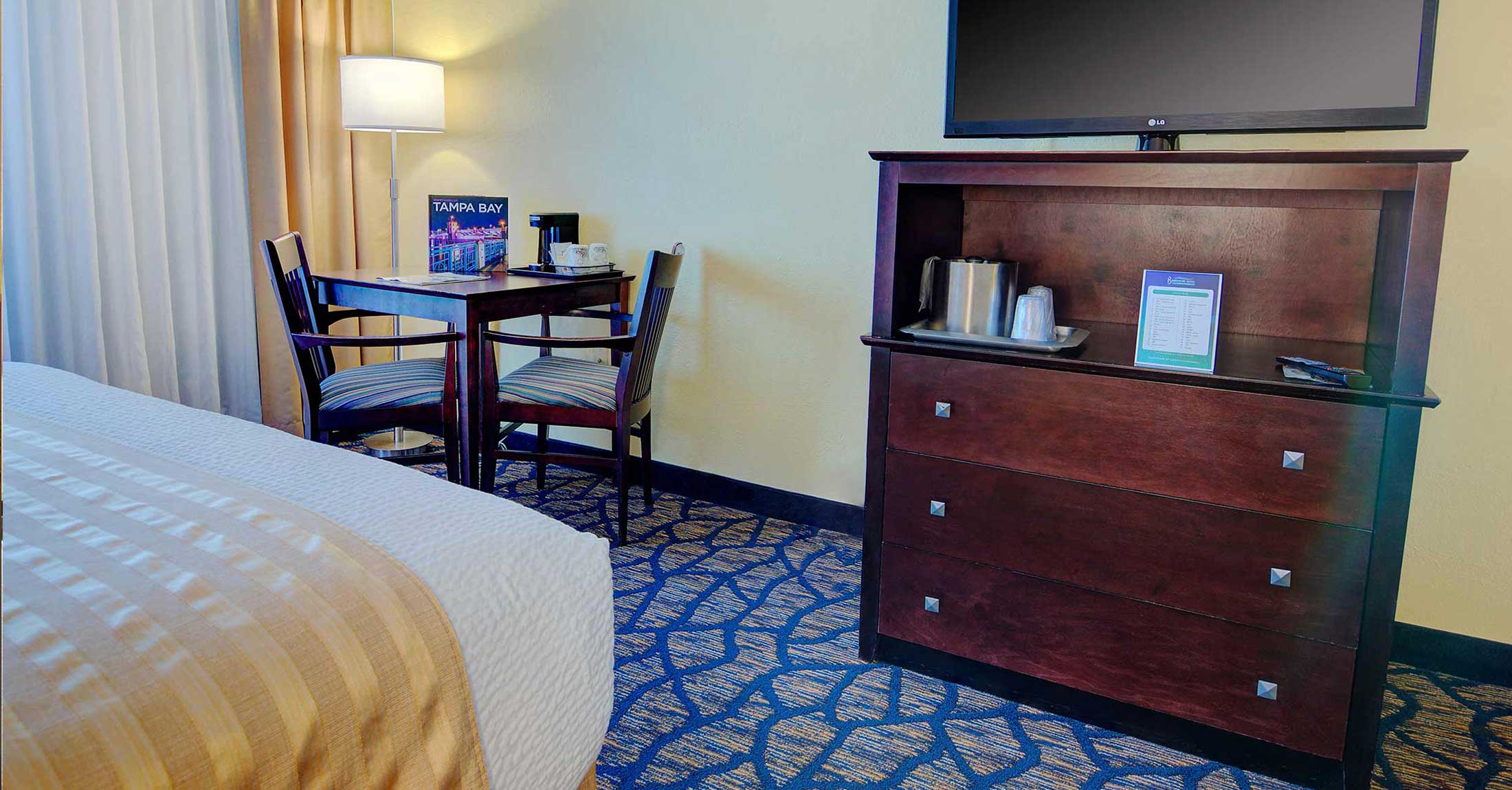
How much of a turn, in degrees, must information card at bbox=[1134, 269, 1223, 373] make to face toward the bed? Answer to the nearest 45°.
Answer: approximately 45° to its right

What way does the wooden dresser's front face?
toward the camera

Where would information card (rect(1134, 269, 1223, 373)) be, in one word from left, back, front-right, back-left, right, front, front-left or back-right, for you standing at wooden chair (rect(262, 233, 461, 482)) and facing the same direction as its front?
front-right

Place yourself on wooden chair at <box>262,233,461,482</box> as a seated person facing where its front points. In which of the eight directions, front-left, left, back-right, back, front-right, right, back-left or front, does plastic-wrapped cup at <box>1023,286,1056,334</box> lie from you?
front-right

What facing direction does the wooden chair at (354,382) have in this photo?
to the viewer's right

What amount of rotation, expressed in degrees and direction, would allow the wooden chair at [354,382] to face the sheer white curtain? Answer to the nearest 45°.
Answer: approximately 135° to its left

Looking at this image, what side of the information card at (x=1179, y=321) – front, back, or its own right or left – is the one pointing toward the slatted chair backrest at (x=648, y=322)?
right

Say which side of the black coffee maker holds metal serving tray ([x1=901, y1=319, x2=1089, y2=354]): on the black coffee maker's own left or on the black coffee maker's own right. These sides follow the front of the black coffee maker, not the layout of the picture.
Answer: on the black coffee maker's own left

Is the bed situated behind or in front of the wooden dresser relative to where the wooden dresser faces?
in front

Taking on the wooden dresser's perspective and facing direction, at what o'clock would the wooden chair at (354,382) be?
The wooden chair is roughly at 3 o'clock from the wooden dresser.

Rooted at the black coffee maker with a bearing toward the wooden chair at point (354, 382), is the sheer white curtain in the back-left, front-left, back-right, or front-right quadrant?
front-right

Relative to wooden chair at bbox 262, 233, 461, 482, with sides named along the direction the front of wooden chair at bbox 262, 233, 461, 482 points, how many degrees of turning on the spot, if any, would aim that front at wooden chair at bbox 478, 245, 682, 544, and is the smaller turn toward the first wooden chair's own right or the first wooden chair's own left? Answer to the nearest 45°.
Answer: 0° — it already faces it

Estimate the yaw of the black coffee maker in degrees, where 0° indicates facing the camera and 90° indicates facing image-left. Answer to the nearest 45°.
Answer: approximately 45°

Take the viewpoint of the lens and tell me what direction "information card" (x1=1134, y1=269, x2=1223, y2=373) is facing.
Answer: facing the viewer

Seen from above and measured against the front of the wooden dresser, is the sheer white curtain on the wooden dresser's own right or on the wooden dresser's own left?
on the wooden dresser's own right

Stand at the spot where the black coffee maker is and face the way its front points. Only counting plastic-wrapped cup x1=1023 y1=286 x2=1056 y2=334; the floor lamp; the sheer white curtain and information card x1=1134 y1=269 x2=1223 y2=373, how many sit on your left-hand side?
2
